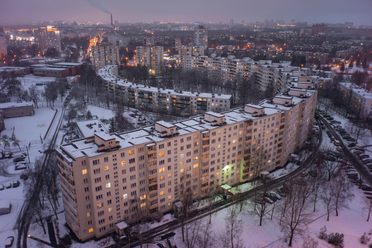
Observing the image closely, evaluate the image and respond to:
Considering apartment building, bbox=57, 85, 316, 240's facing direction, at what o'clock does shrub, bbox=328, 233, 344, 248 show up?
The shrub is roughly at 11 o'clock from the apartment building.

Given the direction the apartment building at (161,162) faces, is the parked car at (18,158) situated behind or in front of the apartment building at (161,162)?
behind

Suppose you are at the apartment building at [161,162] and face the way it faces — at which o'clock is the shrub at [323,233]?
The shrub is roughly at 11 o'clock from the apartment building.

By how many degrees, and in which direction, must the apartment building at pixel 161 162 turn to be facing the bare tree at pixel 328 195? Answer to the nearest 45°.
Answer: approximately 45° to its left

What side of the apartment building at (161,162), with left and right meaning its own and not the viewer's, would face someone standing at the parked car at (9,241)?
right

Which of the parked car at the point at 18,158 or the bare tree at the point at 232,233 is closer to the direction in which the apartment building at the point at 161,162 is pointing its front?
the bare tree

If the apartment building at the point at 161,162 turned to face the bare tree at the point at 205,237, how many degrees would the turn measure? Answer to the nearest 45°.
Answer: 0° — it already faces it

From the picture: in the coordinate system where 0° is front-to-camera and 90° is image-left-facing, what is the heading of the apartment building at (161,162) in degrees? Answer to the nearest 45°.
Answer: approximately 315°

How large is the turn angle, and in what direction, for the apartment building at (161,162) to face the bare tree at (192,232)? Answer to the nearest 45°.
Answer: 0° — it already faces it

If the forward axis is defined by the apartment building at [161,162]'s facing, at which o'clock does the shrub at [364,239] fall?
The shrub is roughly at 11 o'clock from the apartment building.
